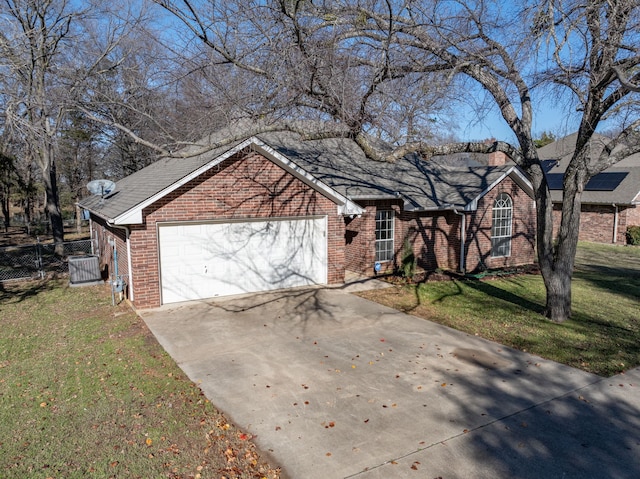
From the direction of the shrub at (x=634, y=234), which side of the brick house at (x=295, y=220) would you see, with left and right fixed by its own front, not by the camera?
left

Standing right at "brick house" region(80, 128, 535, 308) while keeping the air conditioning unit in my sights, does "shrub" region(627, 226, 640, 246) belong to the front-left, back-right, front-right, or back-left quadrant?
back-right

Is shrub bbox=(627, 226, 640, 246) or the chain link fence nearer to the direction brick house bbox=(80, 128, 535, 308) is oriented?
the shrub

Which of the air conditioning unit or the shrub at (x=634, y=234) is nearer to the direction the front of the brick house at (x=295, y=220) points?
the shrub

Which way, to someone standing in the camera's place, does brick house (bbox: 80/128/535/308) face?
facing the viewer and to the right of the viewer

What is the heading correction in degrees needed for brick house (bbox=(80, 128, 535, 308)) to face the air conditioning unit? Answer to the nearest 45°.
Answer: approximately 135° to its right
